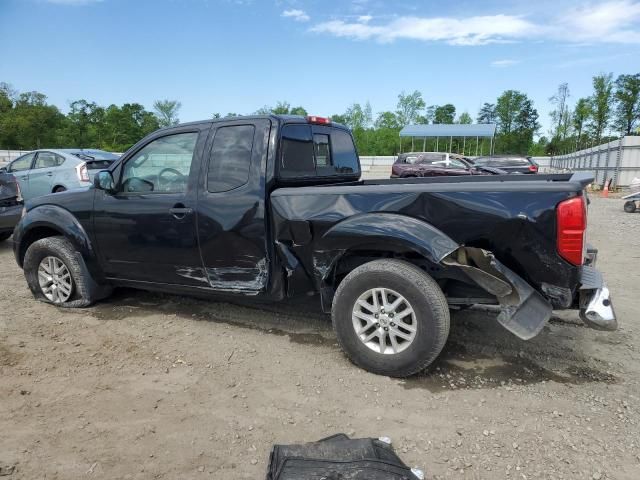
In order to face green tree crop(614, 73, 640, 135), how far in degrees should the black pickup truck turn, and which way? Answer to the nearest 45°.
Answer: approximately 90° to its right

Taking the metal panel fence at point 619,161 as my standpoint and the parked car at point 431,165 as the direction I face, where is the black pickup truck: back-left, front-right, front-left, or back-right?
front-left

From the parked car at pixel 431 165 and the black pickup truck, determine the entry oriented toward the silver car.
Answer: the black pickup truck

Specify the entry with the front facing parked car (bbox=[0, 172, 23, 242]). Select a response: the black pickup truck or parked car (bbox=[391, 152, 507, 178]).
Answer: the black pickup truck

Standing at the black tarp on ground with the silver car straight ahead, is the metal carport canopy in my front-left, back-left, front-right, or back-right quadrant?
front-right

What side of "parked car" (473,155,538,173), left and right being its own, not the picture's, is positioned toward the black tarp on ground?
left

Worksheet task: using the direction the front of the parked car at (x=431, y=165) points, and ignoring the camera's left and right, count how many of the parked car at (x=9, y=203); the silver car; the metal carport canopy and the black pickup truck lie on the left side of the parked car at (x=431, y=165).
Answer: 1

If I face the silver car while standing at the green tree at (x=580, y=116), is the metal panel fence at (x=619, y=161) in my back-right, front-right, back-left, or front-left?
front-left

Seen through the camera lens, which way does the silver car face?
facing away from the viewer and to the left of the viewer

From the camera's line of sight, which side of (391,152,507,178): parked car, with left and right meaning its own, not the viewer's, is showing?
right

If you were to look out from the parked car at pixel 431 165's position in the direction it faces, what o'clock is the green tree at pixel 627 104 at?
The green tree is roughly at 10 o'clock from the parked car.

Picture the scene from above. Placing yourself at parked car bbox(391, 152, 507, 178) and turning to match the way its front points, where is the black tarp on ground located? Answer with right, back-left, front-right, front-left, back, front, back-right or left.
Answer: right
